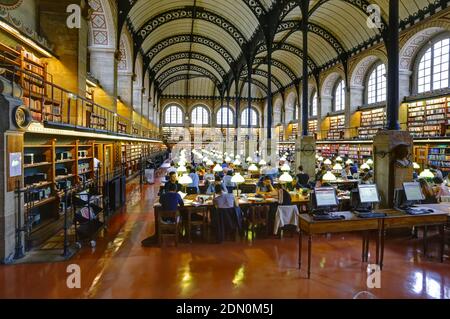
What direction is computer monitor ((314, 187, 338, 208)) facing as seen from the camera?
toward the camera

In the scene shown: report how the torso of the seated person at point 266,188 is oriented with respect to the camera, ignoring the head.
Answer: toward the camera

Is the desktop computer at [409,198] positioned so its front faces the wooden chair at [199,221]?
no

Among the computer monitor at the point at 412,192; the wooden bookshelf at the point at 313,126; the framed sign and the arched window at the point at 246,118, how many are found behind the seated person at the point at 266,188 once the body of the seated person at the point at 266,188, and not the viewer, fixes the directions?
2

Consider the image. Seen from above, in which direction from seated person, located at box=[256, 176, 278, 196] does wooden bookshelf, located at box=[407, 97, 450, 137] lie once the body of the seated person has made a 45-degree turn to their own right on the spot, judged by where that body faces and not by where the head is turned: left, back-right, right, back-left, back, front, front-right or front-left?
back

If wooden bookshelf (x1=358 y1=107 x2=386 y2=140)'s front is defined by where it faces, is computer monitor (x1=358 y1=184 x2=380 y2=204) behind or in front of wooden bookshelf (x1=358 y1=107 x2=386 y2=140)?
in front

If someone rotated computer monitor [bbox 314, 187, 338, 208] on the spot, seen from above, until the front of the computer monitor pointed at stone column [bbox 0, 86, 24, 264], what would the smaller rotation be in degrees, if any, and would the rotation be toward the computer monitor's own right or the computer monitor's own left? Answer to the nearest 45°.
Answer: approximately 90° to the computer monitor's own right

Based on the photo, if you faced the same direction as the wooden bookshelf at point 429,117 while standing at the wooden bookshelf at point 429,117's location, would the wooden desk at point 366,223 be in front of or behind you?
in front

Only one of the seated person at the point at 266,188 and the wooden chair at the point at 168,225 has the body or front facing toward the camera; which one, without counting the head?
the seated person

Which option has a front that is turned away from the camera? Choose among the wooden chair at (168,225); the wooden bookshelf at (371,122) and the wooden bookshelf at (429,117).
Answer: the wooden chair

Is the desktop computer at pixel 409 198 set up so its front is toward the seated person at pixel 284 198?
no

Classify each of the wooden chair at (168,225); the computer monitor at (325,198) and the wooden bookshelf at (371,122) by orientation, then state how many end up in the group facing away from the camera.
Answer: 1

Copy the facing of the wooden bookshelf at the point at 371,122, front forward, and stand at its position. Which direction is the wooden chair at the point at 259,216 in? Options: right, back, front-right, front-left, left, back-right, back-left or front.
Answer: front-left

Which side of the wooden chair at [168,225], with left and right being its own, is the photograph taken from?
back

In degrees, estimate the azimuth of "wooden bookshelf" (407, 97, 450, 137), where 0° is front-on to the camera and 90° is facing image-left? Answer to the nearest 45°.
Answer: approximately 45°

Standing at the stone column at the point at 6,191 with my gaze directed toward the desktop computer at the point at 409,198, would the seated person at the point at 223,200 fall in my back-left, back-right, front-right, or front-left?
front-left

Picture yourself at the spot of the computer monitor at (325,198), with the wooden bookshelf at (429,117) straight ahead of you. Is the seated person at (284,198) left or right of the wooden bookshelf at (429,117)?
left

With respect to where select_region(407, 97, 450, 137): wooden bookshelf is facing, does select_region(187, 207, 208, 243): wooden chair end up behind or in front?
in front

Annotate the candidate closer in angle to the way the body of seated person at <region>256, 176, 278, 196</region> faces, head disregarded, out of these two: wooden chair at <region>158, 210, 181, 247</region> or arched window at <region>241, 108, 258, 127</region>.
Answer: the wooden chair
